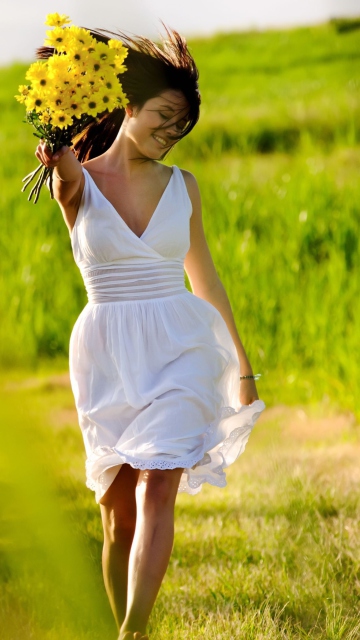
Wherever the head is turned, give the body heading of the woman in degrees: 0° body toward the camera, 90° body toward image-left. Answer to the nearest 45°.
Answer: approximately 0°

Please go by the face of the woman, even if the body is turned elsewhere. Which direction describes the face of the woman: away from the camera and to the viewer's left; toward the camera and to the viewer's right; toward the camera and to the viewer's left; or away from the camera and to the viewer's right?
toward the camera and to the viewer's right
